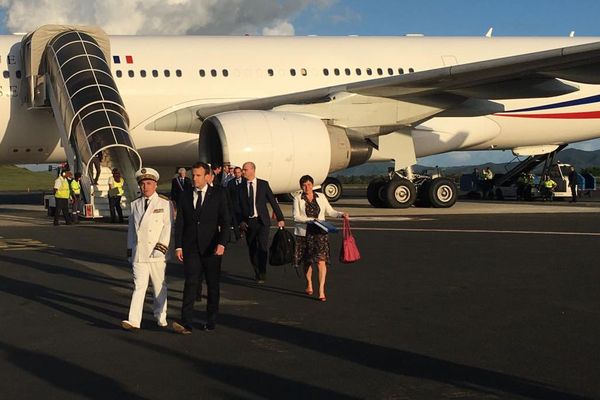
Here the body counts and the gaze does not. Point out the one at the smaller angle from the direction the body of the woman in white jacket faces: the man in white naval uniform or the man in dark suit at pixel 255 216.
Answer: the man in white naval uniform

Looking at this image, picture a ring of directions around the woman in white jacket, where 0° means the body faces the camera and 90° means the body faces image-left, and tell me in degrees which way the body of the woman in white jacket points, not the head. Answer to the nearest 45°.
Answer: approximately 0°

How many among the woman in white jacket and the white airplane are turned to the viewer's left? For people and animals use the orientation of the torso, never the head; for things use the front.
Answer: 1

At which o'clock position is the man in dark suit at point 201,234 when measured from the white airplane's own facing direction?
The man in dark suit is roughly at 9 o'clock from the white airplane.

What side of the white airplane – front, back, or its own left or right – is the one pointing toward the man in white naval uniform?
left

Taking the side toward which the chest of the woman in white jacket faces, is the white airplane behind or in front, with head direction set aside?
behind

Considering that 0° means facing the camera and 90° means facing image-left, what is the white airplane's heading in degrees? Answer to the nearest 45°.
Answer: approximately 90°

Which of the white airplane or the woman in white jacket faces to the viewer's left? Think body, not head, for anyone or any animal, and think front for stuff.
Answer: the white airplane

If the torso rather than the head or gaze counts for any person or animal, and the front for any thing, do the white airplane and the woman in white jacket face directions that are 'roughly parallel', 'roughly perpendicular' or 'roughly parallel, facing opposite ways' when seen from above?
roughly perpendicular

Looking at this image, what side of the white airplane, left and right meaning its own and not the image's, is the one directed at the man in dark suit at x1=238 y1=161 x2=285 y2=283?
left
